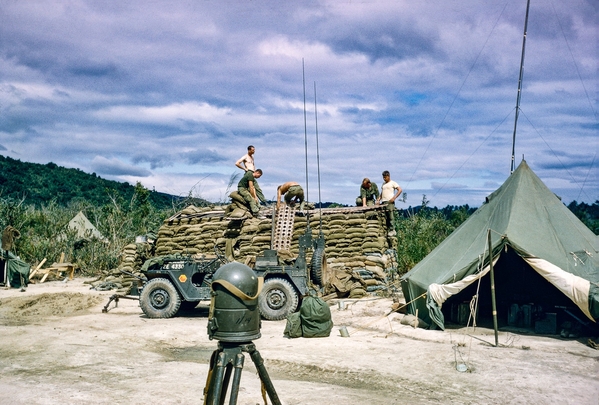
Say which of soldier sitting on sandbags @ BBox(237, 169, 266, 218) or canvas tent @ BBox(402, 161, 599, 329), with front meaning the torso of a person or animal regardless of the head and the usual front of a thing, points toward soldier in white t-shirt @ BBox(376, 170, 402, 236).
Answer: the soldier sitting on sandbags

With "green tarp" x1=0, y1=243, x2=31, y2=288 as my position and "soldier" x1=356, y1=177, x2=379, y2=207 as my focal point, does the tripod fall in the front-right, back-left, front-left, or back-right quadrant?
front-right

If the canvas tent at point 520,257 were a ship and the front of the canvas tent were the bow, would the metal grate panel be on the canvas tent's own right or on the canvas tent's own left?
on the canvas tent's own right

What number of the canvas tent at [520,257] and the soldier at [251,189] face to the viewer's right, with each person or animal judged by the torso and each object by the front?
1

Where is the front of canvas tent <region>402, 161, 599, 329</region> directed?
toward the camera

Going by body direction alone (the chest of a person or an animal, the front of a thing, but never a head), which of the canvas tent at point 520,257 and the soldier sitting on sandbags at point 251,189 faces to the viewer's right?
the soldier sitting on sandbags

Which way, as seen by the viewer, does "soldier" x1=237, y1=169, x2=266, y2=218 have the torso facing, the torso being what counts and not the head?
to the viewer's right

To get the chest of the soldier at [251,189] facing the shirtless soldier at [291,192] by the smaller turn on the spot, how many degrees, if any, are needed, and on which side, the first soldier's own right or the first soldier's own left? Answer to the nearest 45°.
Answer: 0° — they already face them

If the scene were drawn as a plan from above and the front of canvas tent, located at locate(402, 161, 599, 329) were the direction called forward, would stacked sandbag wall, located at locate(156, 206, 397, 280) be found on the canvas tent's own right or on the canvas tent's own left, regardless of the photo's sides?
on the canvas tent's own right

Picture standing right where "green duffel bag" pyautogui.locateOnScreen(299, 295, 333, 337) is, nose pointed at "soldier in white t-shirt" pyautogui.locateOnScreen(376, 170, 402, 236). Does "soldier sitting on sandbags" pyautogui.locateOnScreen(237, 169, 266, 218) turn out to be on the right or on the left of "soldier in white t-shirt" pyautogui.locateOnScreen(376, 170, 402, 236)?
left

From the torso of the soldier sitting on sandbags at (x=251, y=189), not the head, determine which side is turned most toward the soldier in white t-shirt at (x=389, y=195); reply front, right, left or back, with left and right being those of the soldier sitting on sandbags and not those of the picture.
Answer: front
